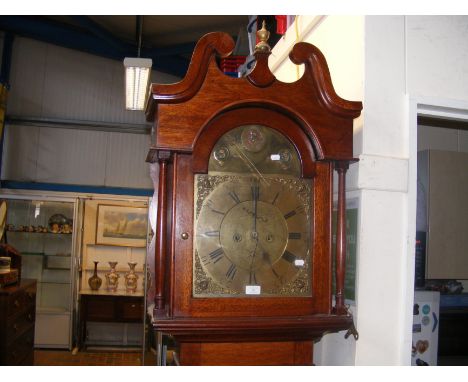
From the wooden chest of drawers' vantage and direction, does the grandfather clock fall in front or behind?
in front

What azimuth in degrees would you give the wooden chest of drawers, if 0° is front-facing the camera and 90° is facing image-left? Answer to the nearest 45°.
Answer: approximately 315°

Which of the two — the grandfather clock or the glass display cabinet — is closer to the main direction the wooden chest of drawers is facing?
the grandfather clock

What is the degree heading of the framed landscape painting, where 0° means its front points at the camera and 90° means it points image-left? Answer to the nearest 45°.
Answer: approximately 0°

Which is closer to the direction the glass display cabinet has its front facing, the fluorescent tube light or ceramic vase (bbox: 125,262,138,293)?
the fluorescent tube light

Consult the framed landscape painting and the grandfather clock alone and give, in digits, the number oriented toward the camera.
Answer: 2
